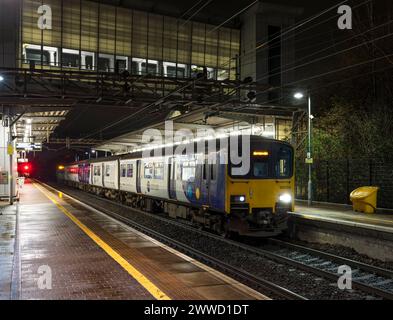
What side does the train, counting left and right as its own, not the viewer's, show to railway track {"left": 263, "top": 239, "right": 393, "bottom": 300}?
front

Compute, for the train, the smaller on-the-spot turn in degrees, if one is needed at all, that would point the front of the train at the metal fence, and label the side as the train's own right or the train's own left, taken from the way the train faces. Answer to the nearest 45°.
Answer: approximately 90° to the train's own left

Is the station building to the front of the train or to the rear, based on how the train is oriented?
to the rear

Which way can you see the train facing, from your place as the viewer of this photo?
facing the viewer and to the right of the viewer
